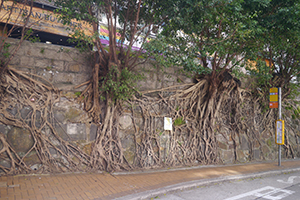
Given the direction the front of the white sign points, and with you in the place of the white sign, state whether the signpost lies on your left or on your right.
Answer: on your left

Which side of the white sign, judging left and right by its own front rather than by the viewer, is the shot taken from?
front

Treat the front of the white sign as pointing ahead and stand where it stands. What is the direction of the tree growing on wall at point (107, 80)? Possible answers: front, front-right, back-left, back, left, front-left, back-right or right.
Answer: front-right
